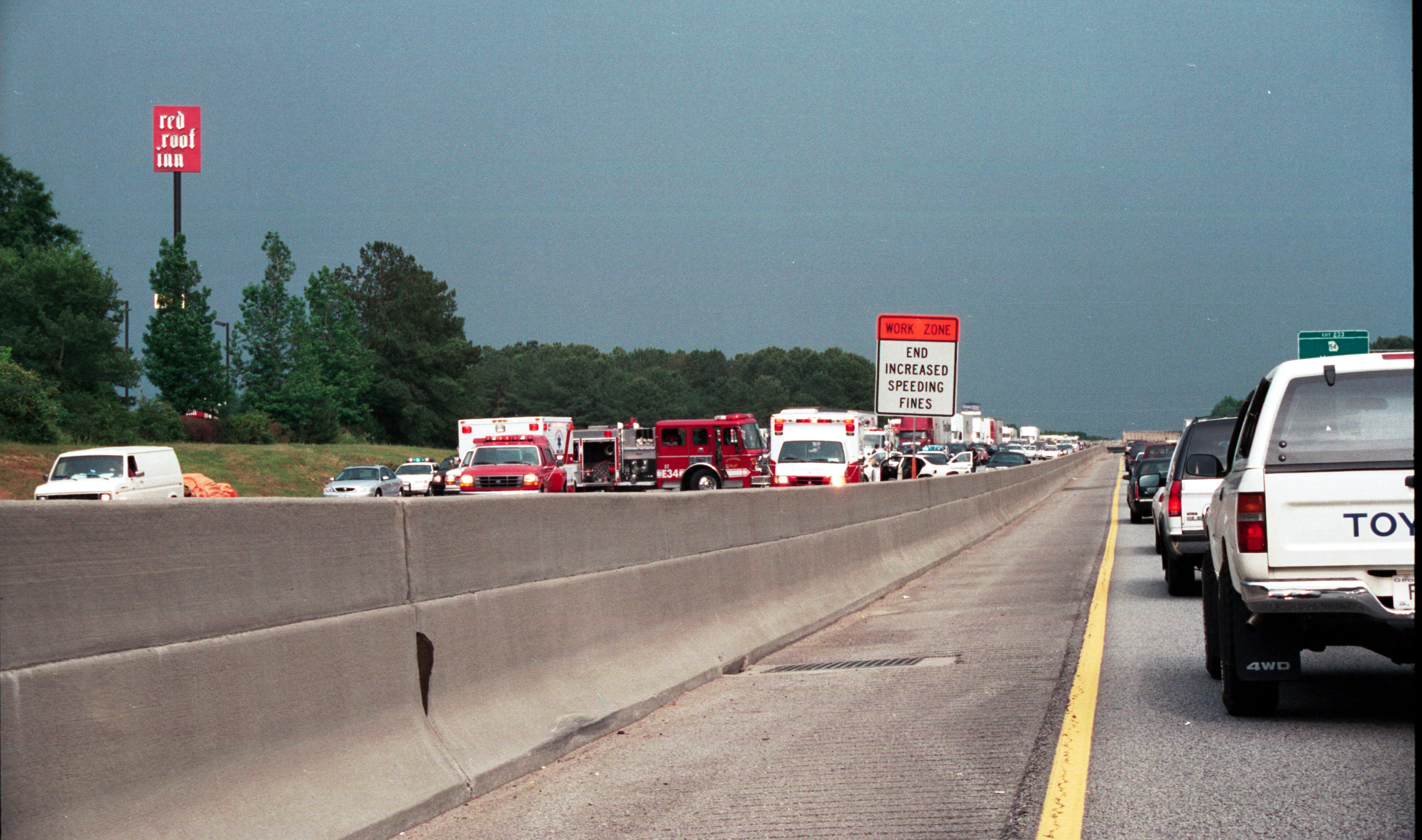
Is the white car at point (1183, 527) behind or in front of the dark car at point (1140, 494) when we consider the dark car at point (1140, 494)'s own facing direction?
behind

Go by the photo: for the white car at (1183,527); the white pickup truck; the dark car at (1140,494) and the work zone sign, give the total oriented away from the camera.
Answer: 3

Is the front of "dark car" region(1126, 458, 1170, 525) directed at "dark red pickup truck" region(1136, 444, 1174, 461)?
yes

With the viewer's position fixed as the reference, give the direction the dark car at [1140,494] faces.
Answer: facing away from the viewer

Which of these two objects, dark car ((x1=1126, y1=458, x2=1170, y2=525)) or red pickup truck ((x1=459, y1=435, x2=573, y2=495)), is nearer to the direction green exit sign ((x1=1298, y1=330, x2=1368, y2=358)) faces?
the dark car

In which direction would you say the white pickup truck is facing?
away from the camera

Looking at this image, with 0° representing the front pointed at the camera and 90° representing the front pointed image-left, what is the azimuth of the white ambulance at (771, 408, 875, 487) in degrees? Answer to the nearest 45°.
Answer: approximately 0°

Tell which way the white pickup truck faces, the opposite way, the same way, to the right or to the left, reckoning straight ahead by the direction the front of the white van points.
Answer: the opposite way

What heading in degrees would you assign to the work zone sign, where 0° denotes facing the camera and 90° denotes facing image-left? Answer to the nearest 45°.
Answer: approximately 0°

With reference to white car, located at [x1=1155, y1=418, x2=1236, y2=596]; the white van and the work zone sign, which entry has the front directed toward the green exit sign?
the white car

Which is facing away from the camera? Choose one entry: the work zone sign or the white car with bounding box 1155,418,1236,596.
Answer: the white car

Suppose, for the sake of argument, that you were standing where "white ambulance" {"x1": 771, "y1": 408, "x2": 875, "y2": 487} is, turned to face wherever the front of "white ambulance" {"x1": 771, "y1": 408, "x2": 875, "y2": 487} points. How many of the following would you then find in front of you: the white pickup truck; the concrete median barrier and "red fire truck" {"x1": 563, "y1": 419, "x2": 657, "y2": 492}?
2
